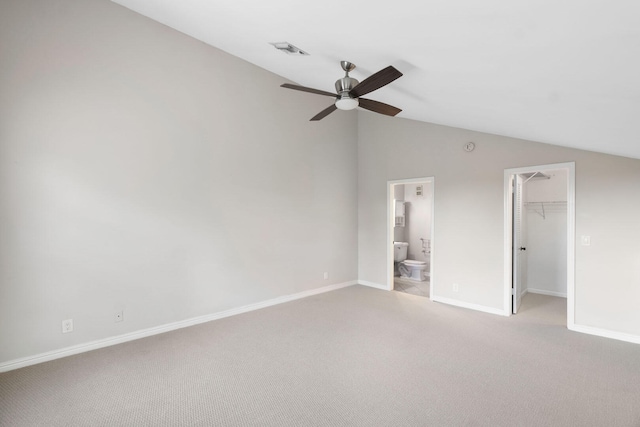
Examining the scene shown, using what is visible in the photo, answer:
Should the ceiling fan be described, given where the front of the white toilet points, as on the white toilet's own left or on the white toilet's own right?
on the white toilet's own right

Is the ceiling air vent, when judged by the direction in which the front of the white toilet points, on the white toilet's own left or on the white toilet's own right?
on the white toilet's own right

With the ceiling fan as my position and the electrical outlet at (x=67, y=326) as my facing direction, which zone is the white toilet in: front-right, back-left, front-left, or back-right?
back-right

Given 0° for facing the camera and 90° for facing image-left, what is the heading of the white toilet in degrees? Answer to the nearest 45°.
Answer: approximately 315°

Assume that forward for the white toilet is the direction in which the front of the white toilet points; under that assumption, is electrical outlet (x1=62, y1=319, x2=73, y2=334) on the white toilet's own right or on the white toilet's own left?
on the white toilet's own right
